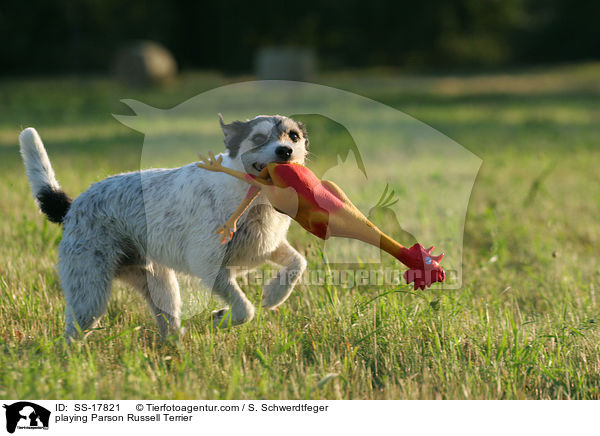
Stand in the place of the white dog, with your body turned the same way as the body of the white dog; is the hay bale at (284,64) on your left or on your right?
on your left

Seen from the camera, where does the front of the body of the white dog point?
to the viewer's right

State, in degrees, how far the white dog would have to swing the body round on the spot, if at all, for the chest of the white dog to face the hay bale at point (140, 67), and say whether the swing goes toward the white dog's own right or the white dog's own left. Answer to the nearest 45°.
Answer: approximately 90° to the white dog's own left
